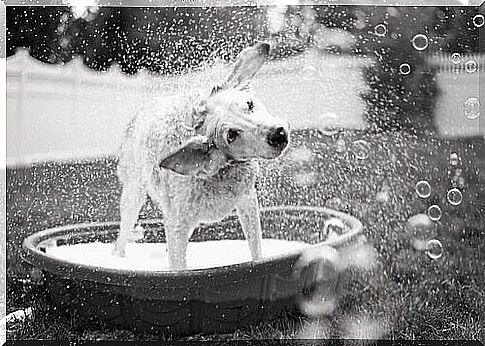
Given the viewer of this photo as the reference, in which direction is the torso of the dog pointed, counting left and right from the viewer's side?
facing the viewer and to the right of the viewer
